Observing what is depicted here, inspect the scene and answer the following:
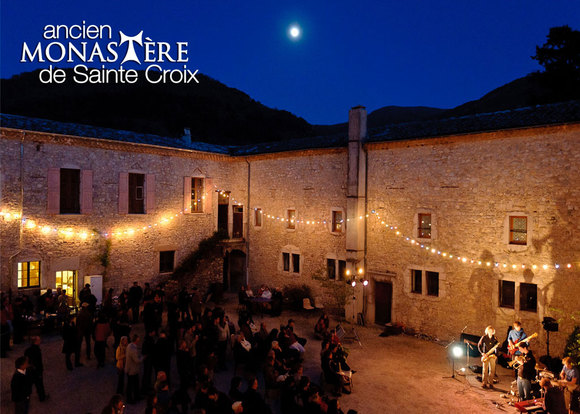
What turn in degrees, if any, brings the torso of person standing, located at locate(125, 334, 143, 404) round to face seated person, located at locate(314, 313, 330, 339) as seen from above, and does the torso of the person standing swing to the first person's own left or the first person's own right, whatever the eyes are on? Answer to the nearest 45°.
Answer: approximately 45° to the first person's own left

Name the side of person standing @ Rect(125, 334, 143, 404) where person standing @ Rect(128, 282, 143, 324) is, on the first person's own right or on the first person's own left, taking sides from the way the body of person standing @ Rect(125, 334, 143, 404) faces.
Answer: on the first person's own left

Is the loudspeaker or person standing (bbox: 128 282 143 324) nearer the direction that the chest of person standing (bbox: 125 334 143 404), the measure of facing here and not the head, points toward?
the loudspeaker

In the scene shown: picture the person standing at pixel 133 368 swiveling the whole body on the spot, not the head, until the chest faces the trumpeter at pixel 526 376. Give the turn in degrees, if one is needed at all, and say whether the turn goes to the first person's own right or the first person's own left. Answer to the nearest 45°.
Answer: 0° — they already face them

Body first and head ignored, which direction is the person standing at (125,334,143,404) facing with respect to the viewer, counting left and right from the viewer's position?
facing to the right of the viewer

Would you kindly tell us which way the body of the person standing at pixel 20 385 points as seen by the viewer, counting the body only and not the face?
to the viewer's right

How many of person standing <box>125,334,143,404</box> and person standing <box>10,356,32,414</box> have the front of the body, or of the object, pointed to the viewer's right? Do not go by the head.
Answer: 2
